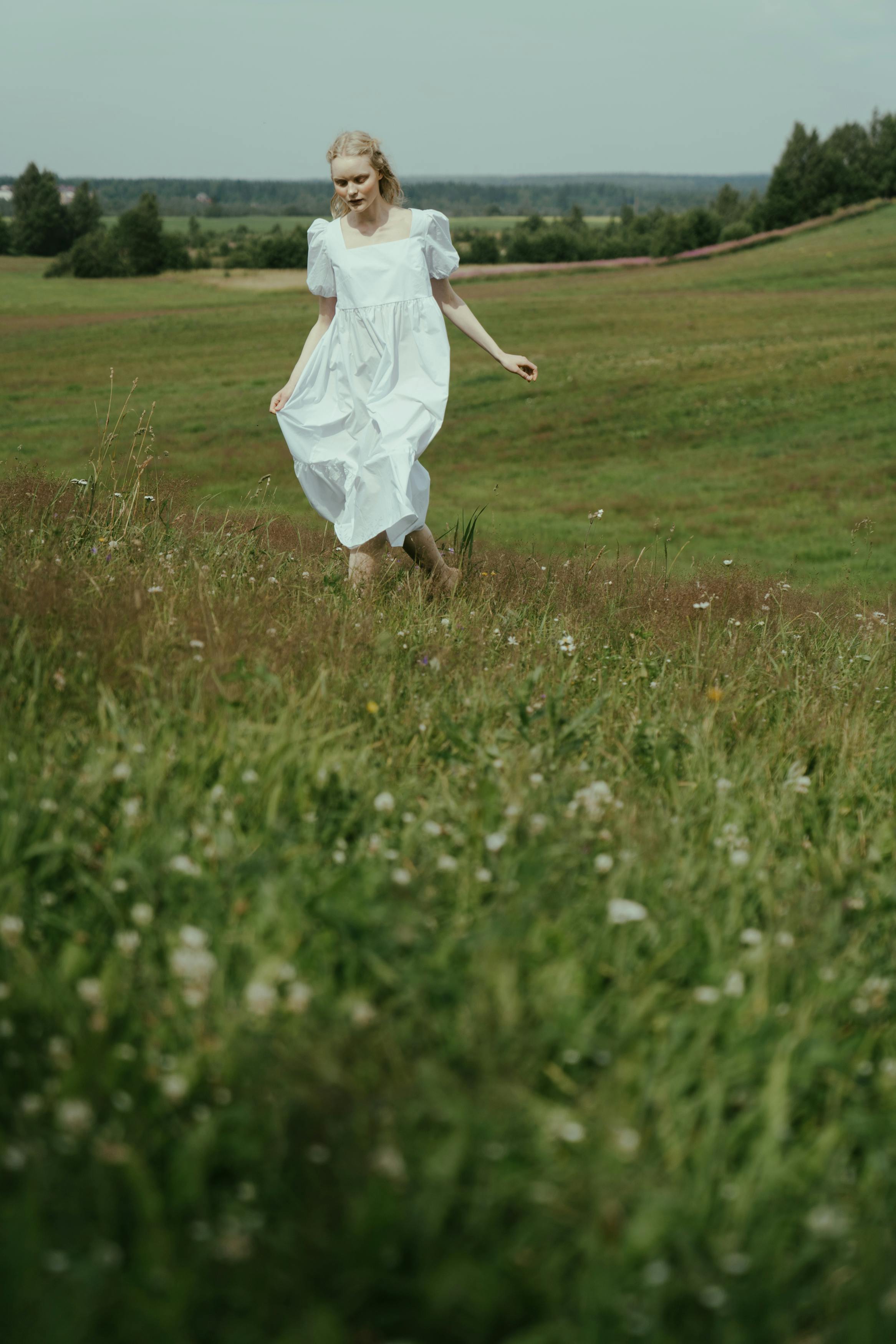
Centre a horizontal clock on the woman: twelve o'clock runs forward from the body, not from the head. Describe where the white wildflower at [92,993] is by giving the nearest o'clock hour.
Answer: The white wildflower is roughly at 12 o'clock from the woman.

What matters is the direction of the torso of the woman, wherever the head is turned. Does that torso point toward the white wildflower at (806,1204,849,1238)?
yes

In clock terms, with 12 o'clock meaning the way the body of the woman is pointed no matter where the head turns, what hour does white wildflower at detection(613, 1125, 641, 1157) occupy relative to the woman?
The white wildflower is roughly at 12 o'clock from the woman.

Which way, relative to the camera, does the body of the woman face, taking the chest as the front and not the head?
toward the camera

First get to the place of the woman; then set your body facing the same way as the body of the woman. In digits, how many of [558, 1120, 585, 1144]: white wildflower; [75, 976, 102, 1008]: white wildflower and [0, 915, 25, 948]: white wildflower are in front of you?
3

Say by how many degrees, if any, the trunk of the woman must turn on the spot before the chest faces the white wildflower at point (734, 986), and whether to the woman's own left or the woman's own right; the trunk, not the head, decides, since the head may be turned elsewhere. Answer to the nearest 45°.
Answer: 0° — they already face it

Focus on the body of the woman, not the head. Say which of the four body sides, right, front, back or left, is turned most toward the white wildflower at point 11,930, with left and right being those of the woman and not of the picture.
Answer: front

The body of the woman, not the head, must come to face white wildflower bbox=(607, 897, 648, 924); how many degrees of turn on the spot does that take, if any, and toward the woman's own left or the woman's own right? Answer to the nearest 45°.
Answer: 0° — they already face it

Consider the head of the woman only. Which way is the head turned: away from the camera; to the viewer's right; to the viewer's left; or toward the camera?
toward the camera

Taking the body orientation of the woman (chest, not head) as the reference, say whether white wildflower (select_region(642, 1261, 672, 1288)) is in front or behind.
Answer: in front

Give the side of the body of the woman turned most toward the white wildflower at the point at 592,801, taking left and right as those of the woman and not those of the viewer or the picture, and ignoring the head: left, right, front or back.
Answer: front

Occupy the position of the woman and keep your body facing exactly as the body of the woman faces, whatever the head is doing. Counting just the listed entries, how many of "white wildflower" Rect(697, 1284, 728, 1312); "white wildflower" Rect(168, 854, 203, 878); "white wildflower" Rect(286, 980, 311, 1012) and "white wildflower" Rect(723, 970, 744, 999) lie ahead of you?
4

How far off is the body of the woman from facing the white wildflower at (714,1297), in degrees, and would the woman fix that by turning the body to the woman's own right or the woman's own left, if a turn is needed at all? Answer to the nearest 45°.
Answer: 0° — they already face it

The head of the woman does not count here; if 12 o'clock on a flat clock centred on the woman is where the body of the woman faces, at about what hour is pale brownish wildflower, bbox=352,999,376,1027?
The pale brownish wildflower is roughly at 12 o'clock from the woman.

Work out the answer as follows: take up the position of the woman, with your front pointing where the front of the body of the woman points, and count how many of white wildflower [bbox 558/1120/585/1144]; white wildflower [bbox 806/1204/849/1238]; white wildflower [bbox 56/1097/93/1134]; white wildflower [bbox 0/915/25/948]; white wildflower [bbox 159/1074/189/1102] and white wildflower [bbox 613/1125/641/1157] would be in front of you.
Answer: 6

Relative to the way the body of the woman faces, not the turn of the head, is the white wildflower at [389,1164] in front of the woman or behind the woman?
in front

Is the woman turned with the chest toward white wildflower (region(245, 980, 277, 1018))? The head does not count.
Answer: yes
